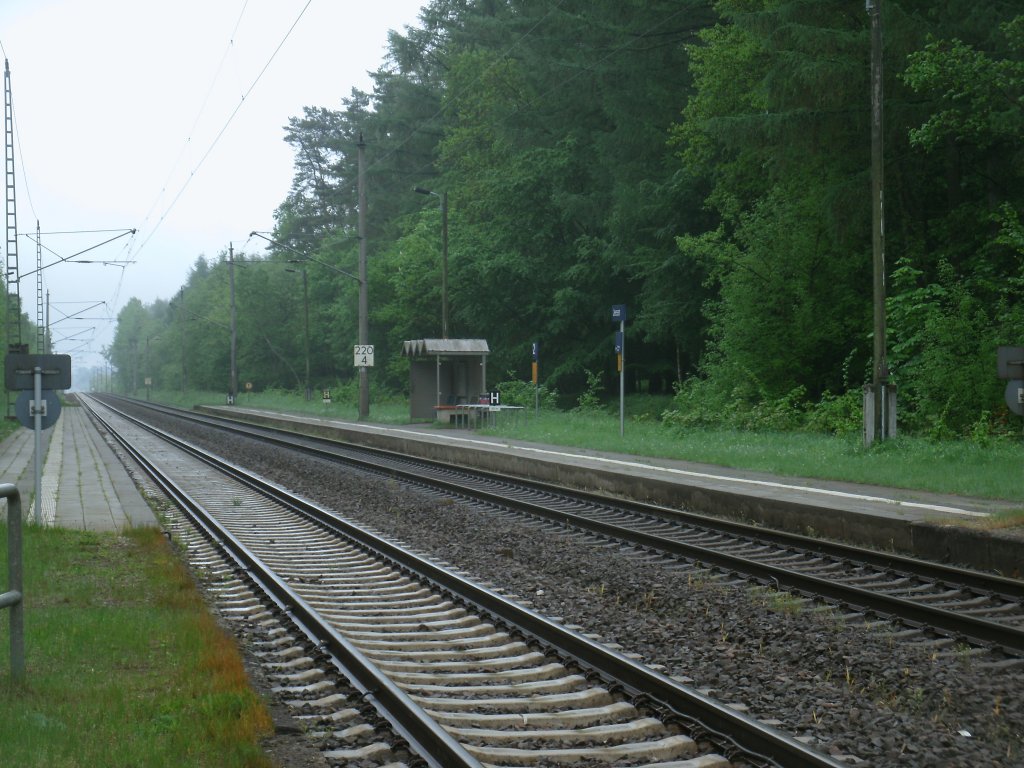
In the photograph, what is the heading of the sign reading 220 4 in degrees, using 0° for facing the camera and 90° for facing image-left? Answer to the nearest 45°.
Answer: approximately 0°

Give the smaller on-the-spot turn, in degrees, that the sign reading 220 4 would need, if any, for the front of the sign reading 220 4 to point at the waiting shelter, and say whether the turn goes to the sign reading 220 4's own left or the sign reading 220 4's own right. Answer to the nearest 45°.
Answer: approximately 45° to the sign reading 220 4's own left

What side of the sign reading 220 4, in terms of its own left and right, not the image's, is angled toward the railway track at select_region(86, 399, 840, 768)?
front

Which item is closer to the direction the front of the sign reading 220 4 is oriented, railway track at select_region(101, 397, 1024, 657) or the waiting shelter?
the railway track

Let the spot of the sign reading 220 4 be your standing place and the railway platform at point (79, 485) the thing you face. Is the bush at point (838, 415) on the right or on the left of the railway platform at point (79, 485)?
left

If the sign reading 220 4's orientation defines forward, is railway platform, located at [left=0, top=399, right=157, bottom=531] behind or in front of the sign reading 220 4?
in front

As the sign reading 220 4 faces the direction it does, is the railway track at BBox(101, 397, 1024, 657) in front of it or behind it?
in front

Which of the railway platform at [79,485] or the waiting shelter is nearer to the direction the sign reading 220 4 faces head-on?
the railway platform

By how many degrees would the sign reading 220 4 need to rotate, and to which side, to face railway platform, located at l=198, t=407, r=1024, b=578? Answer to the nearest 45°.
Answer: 0° — it already faces it

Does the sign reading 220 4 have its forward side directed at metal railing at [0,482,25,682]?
yes
